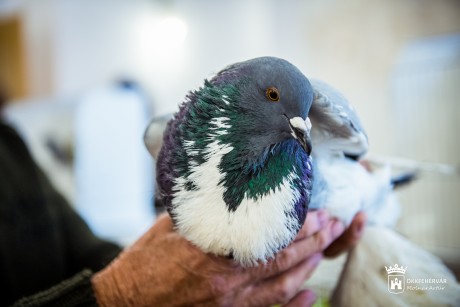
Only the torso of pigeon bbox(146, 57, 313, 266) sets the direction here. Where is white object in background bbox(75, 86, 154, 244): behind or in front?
behind

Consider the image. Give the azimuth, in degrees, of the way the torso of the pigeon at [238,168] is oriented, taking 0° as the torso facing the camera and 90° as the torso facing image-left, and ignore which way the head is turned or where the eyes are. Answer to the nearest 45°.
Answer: approximately 315°
